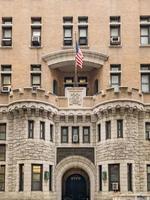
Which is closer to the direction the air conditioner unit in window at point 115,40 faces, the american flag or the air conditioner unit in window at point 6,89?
the american flag

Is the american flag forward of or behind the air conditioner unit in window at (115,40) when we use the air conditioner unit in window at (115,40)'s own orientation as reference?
forward

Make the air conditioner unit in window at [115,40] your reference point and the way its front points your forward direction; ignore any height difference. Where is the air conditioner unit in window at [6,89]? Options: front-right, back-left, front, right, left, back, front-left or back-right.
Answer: right

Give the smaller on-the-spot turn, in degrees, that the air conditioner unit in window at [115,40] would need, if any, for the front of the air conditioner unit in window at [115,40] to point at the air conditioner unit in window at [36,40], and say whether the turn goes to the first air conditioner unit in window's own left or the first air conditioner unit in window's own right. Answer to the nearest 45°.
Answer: approximately 90° to the first air conditioner unit in window's own right

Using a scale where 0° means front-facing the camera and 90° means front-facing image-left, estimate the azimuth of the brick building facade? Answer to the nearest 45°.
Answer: approximately 0°

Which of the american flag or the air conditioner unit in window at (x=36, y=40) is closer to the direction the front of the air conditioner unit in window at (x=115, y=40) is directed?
the american flag
